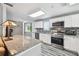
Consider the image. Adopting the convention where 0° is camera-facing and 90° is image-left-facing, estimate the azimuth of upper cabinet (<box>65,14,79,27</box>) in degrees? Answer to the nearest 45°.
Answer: approximately 45°

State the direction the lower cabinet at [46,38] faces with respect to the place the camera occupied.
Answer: facing the viewer and to the left of the viewer

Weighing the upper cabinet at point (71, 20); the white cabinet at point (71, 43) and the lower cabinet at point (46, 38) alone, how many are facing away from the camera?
0

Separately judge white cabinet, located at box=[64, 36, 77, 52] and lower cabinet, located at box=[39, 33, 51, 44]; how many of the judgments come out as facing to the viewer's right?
0
